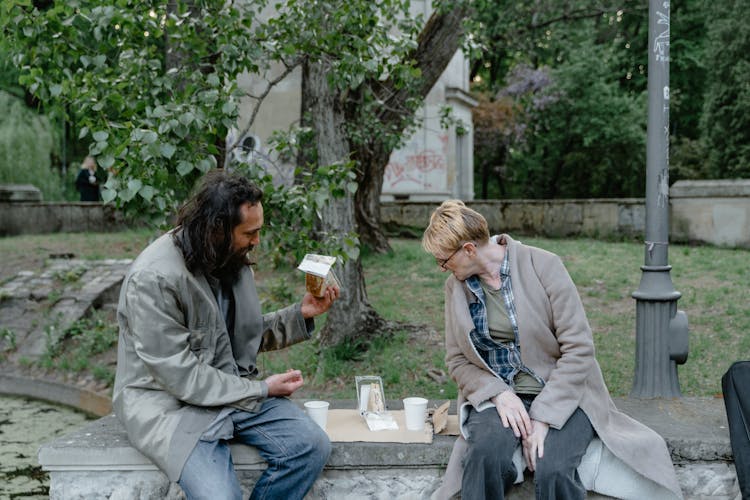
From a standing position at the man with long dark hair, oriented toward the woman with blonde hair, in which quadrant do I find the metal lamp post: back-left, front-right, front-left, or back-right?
front-left

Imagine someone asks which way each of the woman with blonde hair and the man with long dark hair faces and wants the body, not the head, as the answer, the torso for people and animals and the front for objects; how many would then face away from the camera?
0

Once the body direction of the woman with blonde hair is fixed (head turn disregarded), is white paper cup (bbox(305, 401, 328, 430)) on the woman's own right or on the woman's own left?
on the woman's own right

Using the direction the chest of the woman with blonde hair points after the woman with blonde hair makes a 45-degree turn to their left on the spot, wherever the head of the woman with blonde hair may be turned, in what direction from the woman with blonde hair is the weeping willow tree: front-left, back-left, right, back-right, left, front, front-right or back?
back-right

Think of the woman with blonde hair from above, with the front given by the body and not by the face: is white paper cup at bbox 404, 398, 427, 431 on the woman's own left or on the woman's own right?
on the woman's own right

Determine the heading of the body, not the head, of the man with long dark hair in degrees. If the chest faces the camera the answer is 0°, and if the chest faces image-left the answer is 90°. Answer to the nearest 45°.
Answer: approximately 315°

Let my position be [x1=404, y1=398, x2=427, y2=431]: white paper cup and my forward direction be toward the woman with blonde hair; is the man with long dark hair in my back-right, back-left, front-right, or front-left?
back-right

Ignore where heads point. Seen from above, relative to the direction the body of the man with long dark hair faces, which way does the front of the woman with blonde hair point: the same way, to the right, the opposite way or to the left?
to the right

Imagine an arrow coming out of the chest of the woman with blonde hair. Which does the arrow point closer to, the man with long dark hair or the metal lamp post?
the man with long dark hair

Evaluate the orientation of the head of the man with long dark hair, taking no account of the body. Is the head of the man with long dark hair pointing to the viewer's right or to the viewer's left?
to the viewer's right

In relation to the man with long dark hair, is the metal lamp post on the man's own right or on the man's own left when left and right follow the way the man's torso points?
on the man's own left

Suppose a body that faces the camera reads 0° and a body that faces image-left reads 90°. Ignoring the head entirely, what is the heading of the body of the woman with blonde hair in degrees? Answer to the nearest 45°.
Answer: approximately 45°

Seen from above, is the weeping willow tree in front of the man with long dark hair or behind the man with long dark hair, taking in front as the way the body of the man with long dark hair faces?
behind

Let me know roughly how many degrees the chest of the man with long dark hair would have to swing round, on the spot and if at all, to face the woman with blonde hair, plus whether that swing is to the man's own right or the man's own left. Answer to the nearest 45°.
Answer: approximately 45° to the man's own left

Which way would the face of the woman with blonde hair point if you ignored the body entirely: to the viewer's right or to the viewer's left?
to the viewer's left

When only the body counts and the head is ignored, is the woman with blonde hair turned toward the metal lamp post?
no
